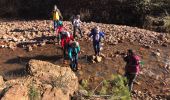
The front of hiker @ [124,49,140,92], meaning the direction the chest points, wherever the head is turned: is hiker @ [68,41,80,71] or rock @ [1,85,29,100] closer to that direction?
the hiker

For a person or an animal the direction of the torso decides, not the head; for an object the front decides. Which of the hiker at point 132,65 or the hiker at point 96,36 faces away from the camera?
the hiker at point 132,65

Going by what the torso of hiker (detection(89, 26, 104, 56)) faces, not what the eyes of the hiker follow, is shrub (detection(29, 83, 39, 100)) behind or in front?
in front

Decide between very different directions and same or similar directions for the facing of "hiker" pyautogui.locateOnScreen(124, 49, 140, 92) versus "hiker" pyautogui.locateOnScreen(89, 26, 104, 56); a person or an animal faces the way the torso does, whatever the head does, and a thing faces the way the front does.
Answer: very different directions

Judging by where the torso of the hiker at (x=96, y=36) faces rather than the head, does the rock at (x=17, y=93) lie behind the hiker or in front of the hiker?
in front

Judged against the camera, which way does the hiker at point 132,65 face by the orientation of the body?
away from the camera

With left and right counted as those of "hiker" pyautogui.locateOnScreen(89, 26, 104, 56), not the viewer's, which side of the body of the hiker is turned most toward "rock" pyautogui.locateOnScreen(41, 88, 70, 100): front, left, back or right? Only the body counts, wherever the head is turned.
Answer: front

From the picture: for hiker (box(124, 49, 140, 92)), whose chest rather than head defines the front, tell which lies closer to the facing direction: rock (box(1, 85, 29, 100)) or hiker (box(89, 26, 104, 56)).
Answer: the hiker

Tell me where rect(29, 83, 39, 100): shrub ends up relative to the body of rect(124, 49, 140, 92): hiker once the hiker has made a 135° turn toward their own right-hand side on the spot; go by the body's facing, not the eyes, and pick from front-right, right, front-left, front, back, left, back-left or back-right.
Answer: right

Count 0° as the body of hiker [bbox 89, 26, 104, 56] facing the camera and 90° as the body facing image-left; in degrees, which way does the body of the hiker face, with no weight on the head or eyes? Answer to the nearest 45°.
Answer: approximately 0°

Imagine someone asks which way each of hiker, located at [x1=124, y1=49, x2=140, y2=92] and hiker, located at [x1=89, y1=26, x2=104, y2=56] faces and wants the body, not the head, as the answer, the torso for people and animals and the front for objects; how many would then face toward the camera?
1
